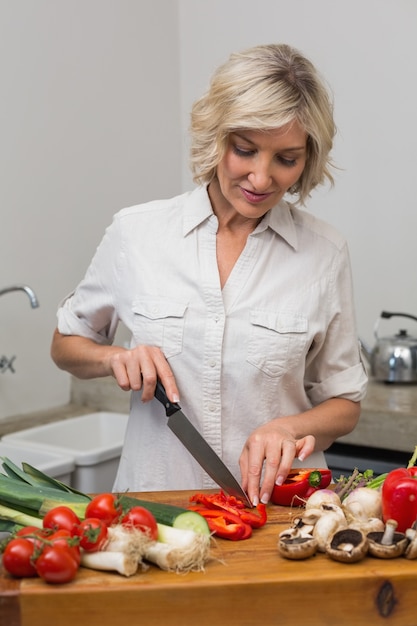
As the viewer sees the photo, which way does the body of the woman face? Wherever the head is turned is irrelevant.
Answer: toward the camera

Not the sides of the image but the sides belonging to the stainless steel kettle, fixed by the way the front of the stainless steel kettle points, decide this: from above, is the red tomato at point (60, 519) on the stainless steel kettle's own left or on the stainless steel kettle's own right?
on the stainless steel kettle's own left

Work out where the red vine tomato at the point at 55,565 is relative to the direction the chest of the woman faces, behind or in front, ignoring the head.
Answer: in front

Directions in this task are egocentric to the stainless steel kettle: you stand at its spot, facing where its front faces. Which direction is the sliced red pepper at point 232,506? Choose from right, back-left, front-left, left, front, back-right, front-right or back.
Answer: left

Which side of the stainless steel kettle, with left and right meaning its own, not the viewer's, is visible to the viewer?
left

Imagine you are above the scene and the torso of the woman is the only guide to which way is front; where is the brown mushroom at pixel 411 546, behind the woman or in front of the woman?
in front

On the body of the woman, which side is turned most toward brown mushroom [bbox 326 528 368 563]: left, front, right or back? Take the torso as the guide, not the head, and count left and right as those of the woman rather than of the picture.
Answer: front

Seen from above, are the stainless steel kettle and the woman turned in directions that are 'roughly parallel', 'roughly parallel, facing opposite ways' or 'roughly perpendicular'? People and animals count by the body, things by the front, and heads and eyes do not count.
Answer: roughly perpendicular

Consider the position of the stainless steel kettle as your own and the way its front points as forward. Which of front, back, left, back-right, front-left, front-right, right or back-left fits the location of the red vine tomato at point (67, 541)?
left

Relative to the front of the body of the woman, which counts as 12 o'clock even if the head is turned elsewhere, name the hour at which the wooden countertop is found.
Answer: The wooden countertop is roughly at 12 o'clock from the woman.

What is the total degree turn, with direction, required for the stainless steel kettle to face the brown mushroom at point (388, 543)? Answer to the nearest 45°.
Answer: approximately 90° to its left

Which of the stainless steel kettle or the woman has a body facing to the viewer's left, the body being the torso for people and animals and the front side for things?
the stainless steel kettle

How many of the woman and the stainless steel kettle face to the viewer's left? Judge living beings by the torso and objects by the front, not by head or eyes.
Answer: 1
